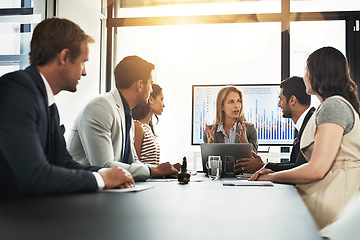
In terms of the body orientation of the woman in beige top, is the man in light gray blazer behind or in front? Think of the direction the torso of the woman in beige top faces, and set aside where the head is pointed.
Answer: in front

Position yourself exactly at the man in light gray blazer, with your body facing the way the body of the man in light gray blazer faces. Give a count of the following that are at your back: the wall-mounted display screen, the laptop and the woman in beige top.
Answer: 0

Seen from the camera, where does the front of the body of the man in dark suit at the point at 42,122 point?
to the viewer's right

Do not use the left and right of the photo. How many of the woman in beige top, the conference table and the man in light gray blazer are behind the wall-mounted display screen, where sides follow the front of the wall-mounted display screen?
0

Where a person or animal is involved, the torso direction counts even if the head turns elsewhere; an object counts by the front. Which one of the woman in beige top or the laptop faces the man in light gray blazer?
the woman in beige top

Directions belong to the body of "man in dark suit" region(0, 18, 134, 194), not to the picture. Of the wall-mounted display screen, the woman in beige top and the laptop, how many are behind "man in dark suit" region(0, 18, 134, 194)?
0

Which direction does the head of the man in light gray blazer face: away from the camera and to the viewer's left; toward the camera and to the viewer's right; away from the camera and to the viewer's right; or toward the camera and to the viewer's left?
away from the camera and to the viewer's right

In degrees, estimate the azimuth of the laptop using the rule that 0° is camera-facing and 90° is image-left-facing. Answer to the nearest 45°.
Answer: approximately 180°

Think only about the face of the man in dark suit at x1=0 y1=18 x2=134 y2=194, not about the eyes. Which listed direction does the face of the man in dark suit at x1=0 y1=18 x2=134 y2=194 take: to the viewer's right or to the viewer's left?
to the viewer's right

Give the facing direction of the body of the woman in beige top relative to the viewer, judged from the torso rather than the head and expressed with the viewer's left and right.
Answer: facing to the left of the viewer

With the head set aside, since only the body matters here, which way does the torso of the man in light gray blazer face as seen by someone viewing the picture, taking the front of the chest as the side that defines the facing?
to the viewer's right

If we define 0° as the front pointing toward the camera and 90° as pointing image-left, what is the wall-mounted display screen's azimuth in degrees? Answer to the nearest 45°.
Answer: approximately 0°

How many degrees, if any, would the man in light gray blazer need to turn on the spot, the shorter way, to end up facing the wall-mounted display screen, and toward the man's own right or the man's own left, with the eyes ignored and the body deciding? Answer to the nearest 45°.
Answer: approximately 45° to the man's own left
